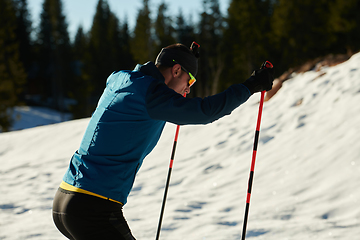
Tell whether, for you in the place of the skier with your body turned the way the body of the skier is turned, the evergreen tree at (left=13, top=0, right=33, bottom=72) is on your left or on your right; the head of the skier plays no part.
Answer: on your left

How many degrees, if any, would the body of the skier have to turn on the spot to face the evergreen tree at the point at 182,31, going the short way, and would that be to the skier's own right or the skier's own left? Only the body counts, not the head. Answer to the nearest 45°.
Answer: approximately 90° to the skier's own left

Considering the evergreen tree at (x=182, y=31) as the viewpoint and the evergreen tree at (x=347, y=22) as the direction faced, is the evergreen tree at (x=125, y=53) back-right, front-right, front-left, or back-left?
back-right

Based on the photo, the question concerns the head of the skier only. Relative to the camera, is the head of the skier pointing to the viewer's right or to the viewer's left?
to the viewer's right

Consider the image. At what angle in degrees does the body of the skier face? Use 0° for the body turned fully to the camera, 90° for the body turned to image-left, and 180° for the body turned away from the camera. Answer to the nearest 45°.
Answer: approximately 270°

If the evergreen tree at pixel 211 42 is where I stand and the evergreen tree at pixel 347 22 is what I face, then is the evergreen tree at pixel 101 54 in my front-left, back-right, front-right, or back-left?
back-right

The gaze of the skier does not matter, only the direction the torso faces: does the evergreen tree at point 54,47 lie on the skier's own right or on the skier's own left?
on the skier's own left

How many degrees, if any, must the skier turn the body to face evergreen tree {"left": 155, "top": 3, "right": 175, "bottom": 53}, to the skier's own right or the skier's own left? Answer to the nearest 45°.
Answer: approximately 90° to the skier's own left
